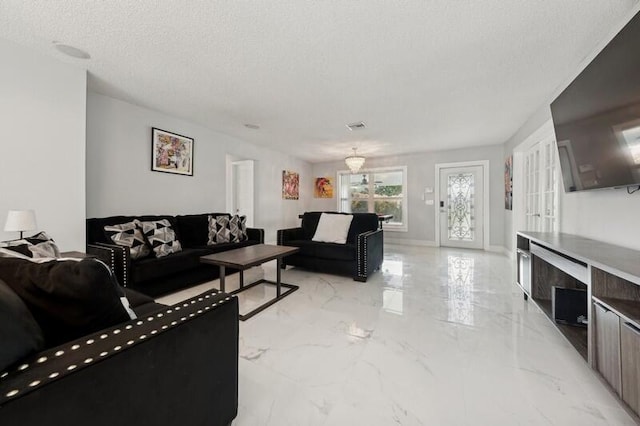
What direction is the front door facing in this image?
toward the camera

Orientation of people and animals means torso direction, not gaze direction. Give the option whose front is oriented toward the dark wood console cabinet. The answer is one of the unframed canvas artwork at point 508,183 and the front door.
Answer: the front door

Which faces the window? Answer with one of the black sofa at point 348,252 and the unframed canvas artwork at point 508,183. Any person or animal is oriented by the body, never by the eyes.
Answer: the unframed canvas artwork

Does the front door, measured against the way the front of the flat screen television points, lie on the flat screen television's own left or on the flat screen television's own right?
on the flat screen television's own right

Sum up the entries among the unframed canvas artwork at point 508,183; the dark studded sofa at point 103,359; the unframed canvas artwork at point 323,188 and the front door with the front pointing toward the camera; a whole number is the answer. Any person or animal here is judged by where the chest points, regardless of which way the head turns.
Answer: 2

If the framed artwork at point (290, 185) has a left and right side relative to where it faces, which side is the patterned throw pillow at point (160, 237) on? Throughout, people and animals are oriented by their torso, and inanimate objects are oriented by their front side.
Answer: on its right

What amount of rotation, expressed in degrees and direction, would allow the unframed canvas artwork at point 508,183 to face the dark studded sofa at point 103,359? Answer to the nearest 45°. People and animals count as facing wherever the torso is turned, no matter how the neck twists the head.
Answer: approximately 90° to its left

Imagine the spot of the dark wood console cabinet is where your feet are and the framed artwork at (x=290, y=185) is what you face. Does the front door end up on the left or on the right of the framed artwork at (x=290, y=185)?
right

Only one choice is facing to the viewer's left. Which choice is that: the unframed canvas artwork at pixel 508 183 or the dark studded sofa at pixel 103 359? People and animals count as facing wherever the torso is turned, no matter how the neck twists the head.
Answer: the unframed canvas artwork

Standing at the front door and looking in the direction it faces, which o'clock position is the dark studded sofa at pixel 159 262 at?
The dark studded sofa is roughly at 1 o'clock from the front door.

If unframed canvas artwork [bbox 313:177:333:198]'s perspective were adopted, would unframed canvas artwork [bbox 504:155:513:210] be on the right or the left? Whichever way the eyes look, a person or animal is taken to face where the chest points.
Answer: on its left

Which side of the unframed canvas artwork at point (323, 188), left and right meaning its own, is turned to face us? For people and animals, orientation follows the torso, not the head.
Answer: front

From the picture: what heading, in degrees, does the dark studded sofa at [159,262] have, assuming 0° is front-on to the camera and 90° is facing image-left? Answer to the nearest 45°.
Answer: approximately 315°

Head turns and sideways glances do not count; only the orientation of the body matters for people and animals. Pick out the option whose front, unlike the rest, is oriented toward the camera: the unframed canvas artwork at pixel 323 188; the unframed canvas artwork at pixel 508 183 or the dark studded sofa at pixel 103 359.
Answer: the unframed canvas artwork at pixel 323 188

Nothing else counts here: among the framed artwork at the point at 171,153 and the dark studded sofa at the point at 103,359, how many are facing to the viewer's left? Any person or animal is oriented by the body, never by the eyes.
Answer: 0

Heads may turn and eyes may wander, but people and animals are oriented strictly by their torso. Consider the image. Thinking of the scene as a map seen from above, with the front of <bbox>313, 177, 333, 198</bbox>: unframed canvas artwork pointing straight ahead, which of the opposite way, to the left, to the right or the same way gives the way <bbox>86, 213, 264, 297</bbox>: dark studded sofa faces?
to the left

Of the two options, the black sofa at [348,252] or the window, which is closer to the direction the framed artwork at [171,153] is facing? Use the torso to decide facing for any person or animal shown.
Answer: the black sofa

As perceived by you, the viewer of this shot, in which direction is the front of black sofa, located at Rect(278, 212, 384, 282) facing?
facing the viewer and to the left of the viewer

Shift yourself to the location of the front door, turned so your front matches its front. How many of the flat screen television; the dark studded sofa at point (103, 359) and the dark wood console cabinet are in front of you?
3
